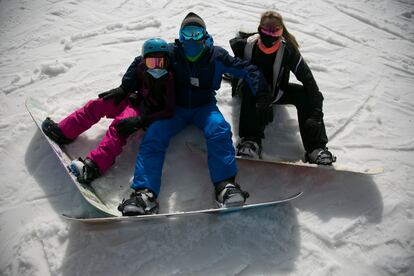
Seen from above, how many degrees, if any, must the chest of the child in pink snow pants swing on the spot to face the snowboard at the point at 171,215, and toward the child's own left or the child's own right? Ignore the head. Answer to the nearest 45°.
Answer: approximately 45° to the child's own left

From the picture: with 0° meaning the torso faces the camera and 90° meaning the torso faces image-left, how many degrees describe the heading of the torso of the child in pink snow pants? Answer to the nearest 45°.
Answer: approximately 45°
